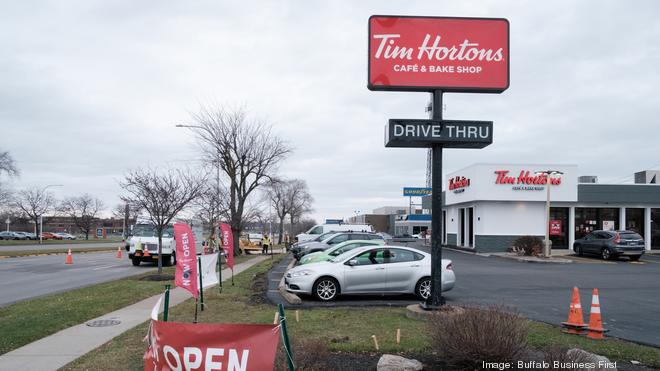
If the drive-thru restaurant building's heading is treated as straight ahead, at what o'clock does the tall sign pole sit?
The tall sign pole is roughly at 12 o'clock from the drive-thru restaurant building.

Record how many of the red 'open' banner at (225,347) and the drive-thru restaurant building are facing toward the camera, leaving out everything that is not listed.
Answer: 2

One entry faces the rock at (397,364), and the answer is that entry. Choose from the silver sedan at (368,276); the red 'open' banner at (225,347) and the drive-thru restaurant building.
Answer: the drive-thru restaurant building

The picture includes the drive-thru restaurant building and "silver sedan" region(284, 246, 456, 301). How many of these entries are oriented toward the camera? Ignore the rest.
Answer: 1

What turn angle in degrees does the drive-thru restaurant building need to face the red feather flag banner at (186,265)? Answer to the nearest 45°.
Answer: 0° — it already faces it

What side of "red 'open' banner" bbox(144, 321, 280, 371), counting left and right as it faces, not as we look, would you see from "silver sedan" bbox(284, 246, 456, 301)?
back

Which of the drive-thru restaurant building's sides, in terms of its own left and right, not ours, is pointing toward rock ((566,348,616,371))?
front

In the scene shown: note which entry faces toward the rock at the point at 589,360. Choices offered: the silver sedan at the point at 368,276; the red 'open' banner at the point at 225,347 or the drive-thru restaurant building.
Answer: the drive-thru restaurant building
